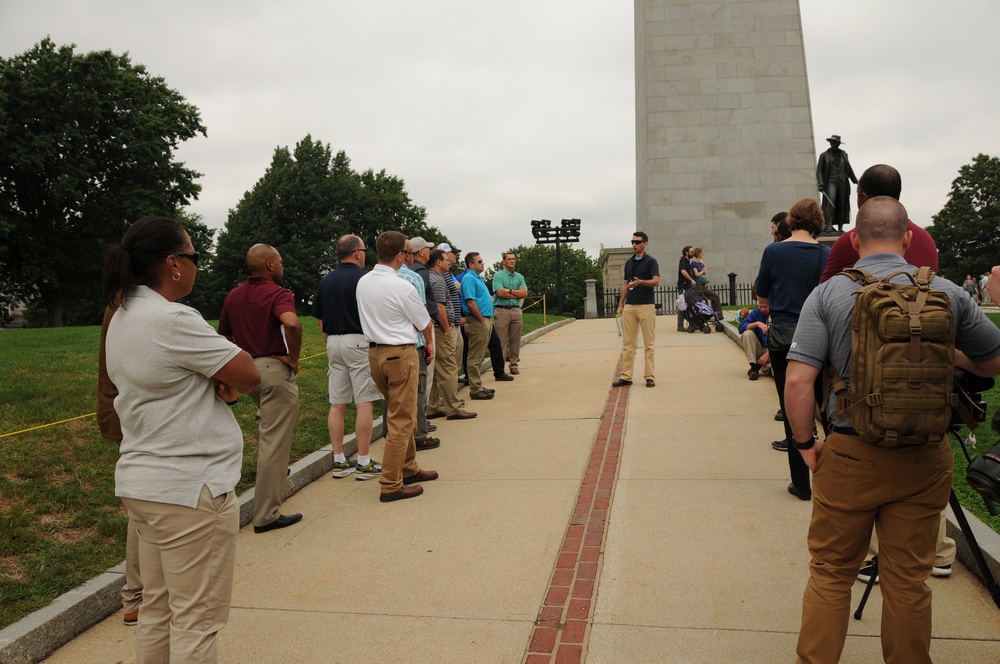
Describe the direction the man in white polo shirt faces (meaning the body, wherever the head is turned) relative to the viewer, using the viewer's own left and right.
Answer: facing away from the viewer and to the right of the viewer

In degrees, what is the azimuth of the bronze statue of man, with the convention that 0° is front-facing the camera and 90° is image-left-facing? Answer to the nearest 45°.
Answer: approximately 0°

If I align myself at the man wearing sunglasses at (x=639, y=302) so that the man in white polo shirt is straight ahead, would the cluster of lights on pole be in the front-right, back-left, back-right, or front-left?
back-right

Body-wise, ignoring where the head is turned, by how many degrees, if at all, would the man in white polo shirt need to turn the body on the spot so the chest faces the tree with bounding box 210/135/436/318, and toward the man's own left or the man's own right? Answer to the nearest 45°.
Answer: approximately 45° to the man's own left

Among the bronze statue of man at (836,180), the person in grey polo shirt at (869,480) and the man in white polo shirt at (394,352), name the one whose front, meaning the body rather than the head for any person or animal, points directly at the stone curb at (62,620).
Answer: the bronze statue of man

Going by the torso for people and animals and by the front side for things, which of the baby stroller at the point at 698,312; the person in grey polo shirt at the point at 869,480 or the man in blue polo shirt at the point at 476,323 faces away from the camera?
the person in grey polo shirt

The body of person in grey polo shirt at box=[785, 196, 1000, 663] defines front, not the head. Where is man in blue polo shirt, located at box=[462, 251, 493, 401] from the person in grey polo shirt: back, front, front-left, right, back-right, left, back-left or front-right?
front-left

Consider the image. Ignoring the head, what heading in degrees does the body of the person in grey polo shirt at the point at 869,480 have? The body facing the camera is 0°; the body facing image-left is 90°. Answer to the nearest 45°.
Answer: approximately 180°

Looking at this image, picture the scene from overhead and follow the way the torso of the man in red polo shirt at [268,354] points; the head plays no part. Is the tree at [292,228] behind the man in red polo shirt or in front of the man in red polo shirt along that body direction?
in front

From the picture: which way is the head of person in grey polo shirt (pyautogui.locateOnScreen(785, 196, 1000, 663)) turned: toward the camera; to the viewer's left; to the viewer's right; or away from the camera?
away from the camera

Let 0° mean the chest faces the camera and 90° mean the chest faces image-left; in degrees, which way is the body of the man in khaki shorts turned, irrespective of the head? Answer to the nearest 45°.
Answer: approximately 225°

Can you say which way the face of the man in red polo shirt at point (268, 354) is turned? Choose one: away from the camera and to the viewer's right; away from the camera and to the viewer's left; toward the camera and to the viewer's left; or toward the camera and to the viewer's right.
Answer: away from the camera and to the viewer's right
